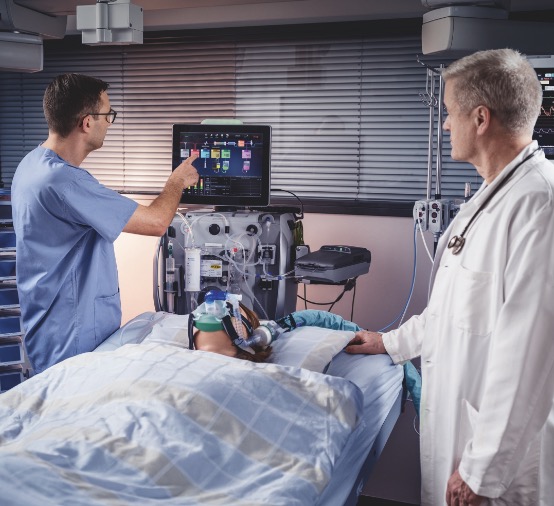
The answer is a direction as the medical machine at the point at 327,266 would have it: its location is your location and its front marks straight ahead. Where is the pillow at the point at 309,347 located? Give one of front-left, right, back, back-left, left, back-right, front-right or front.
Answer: front-left

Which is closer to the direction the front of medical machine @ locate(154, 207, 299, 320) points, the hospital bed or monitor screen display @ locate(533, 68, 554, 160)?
the hospital bed

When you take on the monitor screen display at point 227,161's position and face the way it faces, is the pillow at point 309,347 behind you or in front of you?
in front

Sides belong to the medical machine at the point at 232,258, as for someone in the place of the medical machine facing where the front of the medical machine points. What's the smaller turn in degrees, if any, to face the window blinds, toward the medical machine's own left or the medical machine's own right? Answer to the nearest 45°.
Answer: approximately 180°

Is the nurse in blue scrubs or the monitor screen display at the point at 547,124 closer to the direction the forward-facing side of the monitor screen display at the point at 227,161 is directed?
the nurse in blue scrubs

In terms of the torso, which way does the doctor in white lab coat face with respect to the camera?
to the viewer's left

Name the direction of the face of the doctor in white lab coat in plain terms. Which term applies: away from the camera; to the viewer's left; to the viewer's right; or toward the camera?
to the viewer's left
